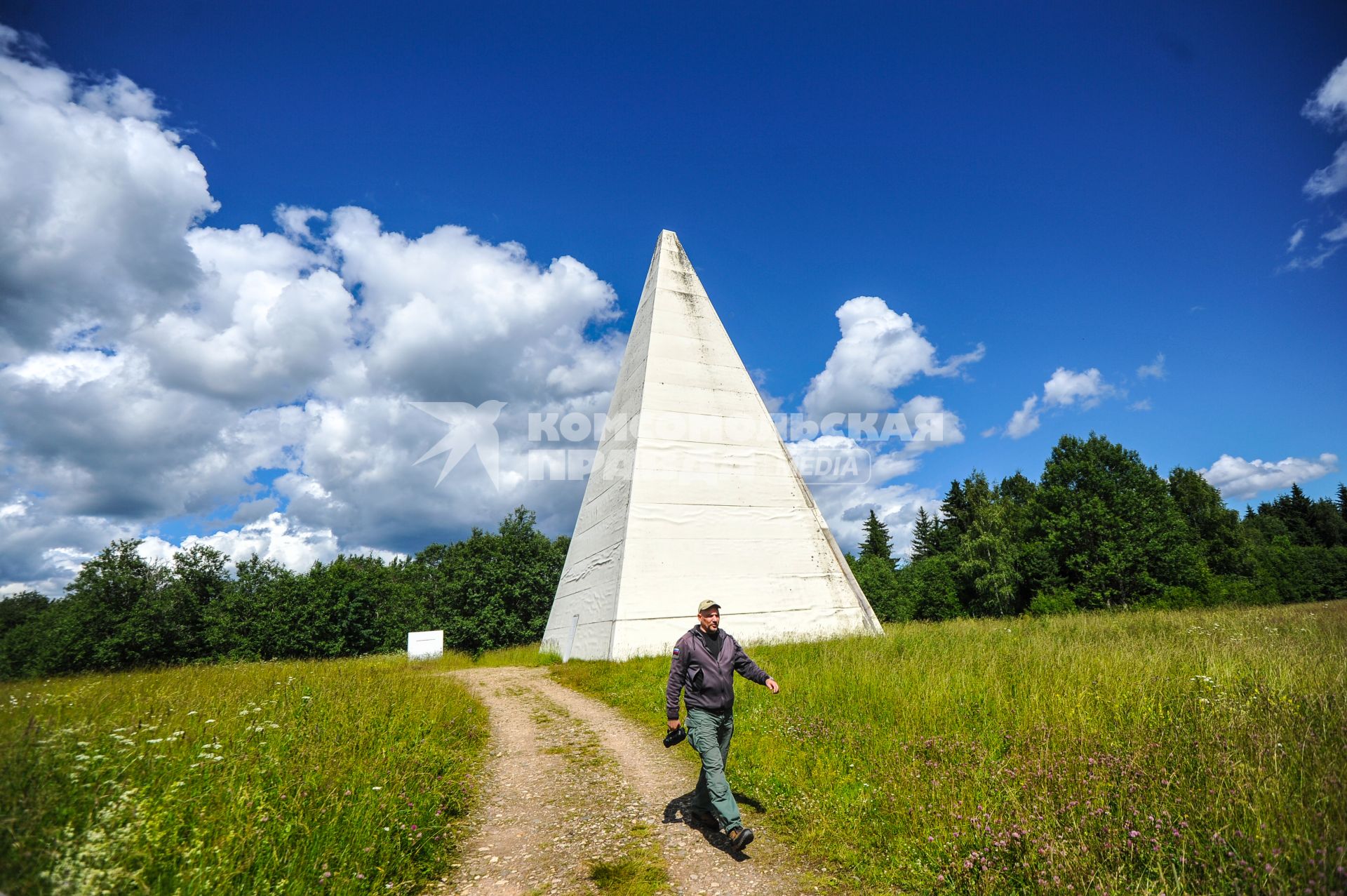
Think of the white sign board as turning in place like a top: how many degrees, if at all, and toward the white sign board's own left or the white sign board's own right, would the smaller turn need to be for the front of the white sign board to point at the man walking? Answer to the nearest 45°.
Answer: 0° — it already faces them

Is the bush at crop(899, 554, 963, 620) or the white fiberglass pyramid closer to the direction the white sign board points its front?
the white fiberglass pyramid

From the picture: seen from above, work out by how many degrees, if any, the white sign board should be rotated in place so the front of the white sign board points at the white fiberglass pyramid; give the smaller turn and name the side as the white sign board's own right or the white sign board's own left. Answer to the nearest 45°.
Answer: approximately 45° to the white sign board's own left

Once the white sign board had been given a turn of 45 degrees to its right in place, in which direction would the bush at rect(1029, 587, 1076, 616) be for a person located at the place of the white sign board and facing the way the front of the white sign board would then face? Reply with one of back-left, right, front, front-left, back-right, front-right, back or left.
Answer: back-left

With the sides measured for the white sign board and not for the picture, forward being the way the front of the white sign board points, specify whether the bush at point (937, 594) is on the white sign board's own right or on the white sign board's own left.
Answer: on the white sign board's own left

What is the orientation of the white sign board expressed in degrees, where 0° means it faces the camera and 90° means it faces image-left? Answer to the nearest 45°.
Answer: approximately 0°
